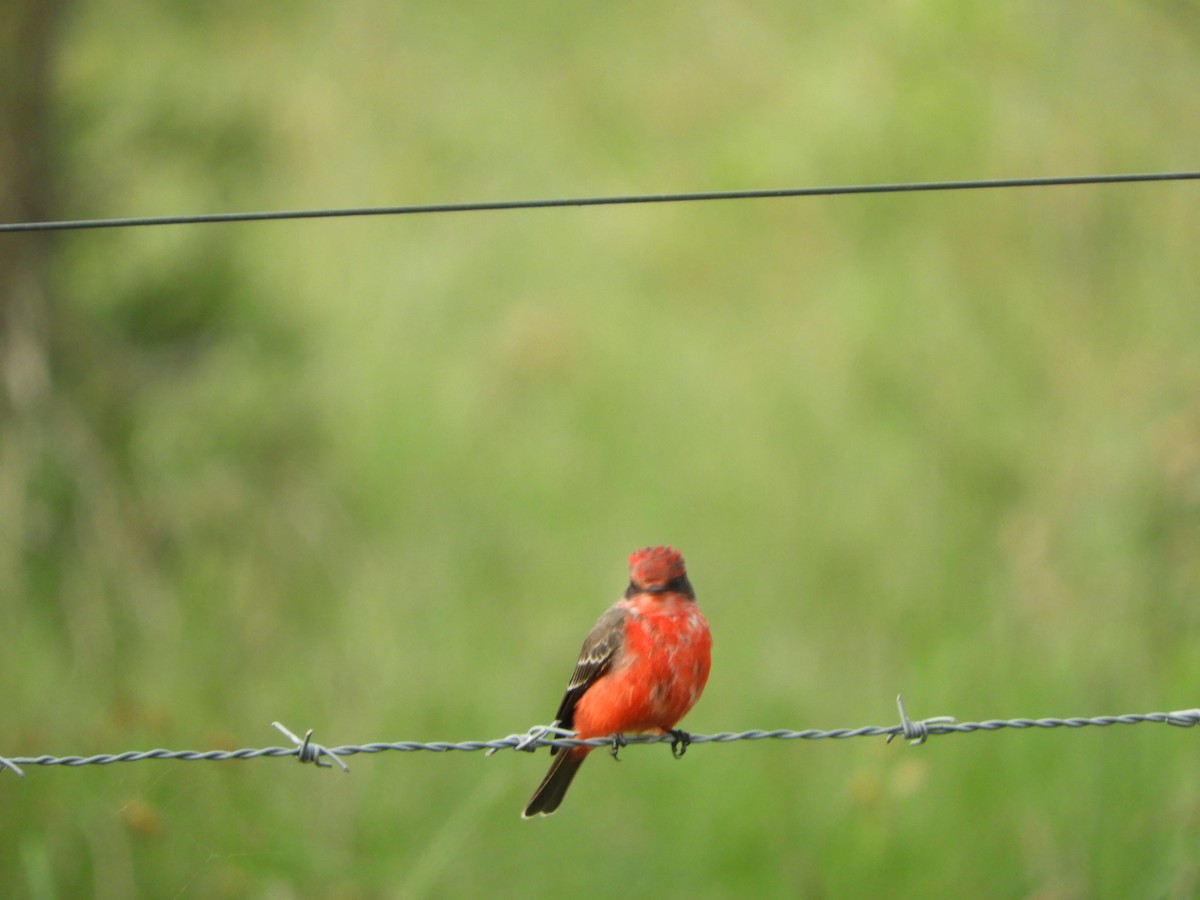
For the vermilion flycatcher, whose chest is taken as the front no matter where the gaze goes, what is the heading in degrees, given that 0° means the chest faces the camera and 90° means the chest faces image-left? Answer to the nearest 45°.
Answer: approximately 315°
